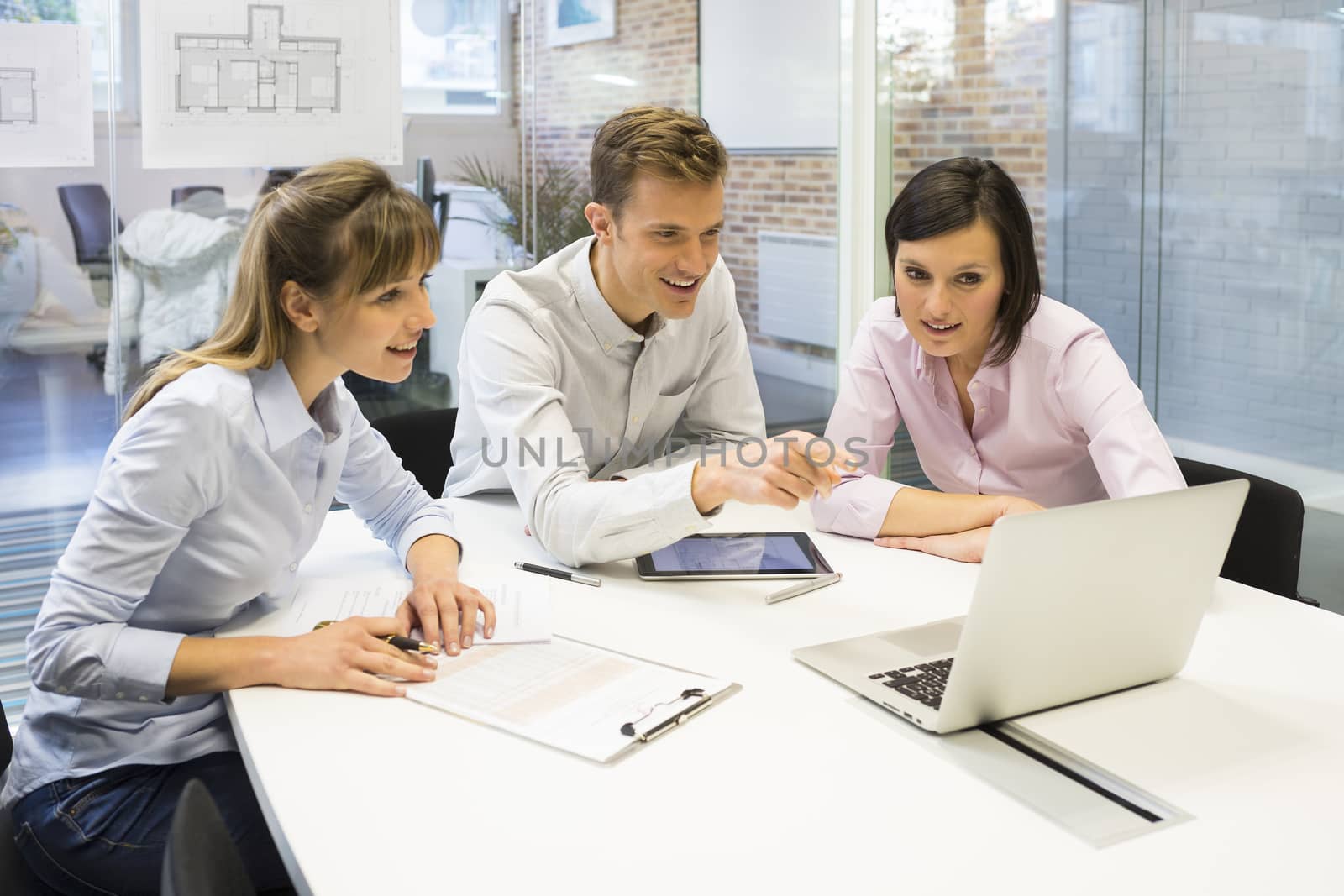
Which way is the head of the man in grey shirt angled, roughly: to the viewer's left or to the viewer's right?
to the viewer's right

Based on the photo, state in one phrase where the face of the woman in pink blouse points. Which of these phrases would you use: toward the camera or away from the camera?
toward the camera

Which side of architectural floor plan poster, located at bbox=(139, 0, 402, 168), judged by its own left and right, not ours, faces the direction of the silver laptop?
front

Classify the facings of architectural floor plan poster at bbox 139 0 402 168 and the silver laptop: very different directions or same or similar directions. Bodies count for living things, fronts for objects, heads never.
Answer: very different directions

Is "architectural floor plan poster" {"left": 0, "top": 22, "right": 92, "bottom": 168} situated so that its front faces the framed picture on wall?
no

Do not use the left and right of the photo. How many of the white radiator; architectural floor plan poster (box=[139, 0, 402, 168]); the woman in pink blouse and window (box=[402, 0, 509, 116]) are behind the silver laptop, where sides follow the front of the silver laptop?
0

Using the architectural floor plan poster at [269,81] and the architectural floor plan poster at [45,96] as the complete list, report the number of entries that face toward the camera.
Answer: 2

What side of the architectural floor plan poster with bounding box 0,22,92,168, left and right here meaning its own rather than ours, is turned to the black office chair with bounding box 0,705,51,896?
front

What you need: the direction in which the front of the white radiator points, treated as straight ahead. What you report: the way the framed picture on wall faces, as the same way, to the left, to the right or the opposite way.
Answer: the same way

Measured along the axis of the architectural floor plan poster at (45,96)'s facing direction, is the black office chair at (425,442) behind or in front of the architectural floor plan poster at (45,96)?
in front

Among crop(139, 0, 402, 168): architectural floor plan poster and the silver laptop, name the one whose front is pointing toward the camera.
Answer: the architectural floor plan poster

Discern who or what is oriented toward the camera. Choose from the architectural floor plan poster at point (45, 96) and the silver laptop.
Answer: the architectural floor plan poster

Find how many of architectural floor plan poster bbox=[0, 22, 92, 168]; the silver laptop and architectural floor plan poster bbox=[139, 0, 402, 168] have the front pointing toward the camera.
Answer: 2

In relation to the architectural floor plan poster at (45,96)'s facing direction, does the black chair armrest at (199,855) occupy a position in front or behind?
in front

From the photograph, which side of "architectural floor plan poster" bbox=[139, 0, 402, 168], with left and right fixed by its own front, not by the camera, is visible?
front

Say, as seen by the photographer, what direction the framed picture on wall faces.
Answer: facing the viewer and to the left of the viewer

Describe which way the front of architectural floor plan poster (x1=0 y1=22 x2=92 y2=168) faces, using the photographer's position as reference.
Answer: facing the viewer
